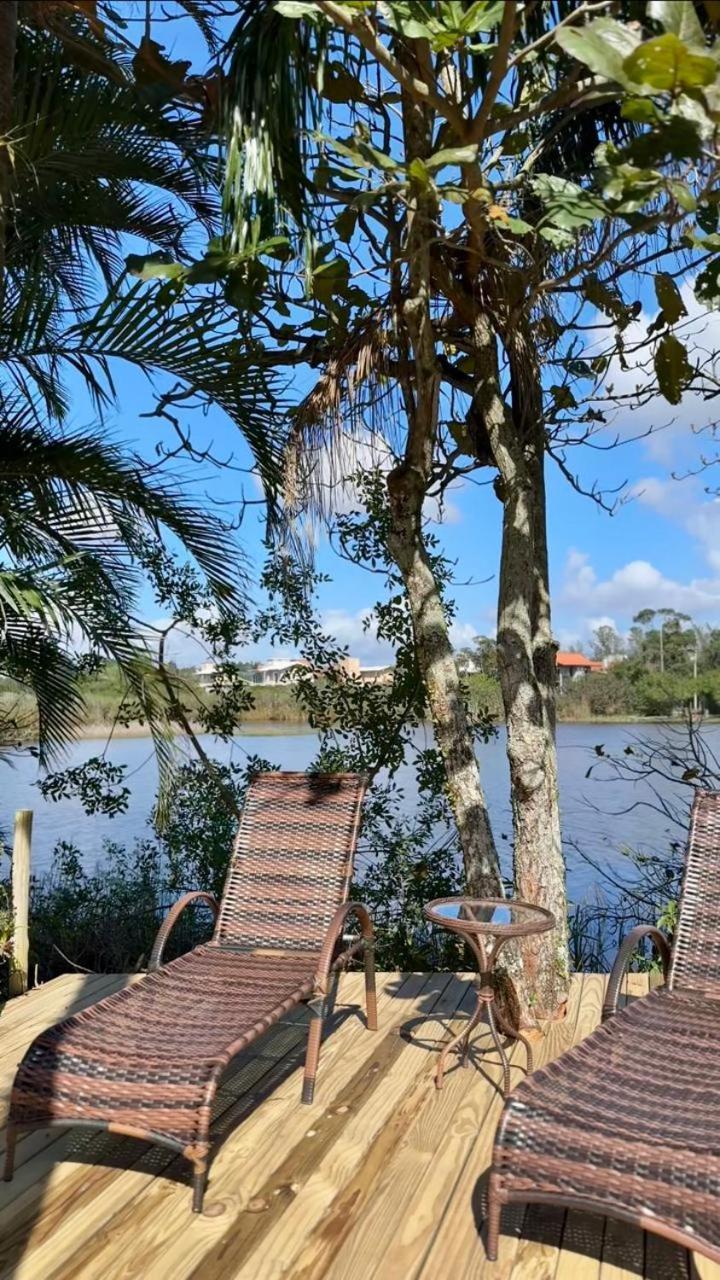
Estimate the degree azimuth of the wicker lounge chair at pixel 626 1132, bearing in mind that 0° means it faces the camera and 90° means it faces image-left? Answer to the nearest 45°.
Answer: approximately 45°

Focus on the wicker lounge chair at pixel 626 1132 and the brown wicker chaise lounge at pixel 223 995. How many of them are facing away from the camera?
0

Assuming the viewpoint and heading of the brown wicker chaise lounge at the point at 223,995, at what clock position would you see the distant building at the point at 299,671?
The distant building is roughly at 5 o'clock from the brown wicker chaise lounge.

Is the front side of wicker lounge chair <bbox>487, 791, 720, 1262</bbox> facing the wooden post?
no

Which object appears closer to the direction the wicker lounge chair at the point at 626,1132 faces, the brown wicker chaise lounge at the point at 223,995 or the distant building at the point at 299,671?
the brown wicker chaise lounge

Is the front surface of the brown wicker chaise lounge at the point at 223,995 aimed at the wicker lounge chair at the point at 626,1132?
no

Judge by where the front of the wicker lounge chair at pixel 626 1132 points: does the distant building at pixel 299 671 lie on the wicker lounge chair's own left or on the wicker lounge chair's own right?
on the wicker lounge chair's own right

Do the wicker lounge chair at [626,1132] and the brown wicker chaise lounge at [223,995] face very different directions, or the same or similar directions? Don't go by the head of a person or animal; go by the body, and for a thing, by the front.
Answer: same or similar directions

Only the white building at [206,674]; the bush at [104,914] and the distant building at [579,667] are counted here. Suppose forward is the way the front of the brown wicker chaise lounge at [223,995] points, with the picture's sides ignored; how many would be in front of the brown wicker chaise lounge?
0

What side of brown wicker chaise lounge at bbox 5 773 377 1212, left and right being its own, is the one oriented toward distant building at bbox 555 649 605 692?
back

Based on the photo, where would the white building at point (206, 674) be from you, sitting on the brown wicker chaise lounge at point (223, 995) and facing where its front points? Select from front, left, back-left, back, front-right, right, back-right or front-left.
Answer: back-right

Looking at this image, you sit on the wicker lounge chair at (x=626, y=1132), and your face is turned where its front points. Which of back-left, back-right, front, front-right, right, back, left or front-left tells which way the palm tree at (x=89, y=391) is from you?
right

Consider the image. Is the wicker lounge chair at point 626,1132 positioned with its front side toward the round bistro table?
no

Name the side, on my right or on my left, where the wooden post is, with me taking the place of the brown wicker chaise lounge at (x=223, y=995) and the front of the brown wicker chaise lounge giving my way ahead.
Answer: on my right

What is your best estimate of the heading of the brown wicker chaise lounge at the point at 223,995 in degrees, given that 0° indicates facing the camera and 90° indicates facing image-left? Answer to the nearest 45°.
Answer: approximately 45°

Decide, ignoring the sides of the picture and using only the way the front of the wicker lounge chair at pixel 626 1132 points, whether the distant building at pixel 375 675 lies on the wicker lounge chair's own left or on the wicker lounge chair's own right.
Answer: on the wicker lounge chair's own right

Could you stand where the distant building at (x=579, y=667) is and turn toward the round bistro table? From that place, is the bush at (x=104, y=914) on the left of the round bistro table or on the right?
right

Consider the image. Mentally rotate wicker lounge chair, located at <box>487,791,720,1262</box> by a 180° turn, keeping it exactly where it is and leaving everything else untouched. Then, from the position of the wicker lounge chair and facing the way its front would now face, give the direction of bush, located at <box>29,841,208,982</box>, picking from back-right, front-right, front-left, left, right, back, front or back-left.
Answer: left
